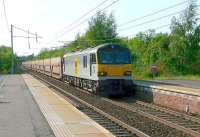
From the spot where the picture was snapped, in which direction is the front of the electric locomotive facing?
facing the viewer and to the right of the viewer

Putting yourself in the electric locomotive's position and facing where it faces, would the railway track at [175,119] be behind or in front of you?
in front
